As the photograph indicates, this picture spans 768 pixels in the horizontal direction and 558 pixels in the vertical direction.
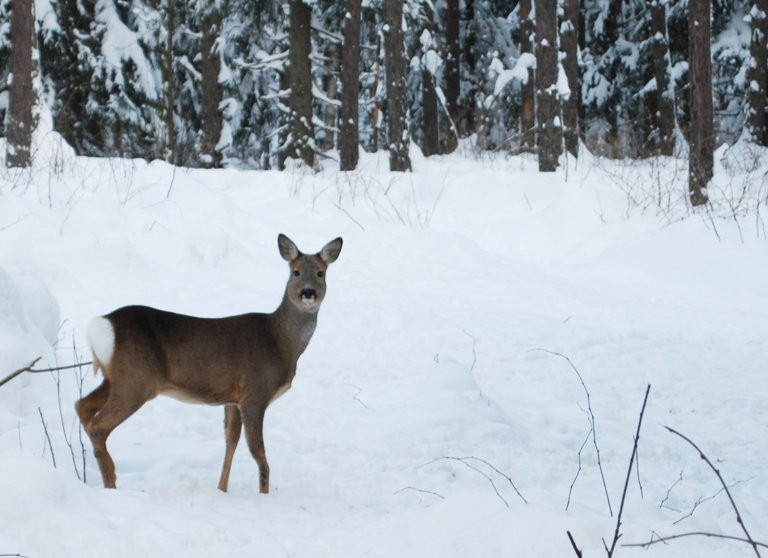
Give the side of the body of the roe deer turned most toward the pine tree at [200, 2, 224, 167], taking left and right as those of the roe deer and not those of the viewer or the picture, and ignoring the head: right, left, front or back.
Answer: left

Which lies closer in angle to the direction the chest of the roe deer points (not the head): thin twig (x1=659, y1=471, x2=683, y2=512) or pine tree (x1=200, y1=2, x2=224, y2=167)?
the thin twig

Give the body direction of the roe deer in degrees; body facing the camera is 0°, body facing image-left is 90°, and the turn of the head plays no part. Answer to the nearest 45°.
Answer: approximately 270°

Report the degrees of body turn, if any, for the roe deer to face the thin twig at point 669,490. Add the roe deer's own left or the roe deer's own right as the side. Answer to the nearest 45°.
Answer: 0° — it already faces it
